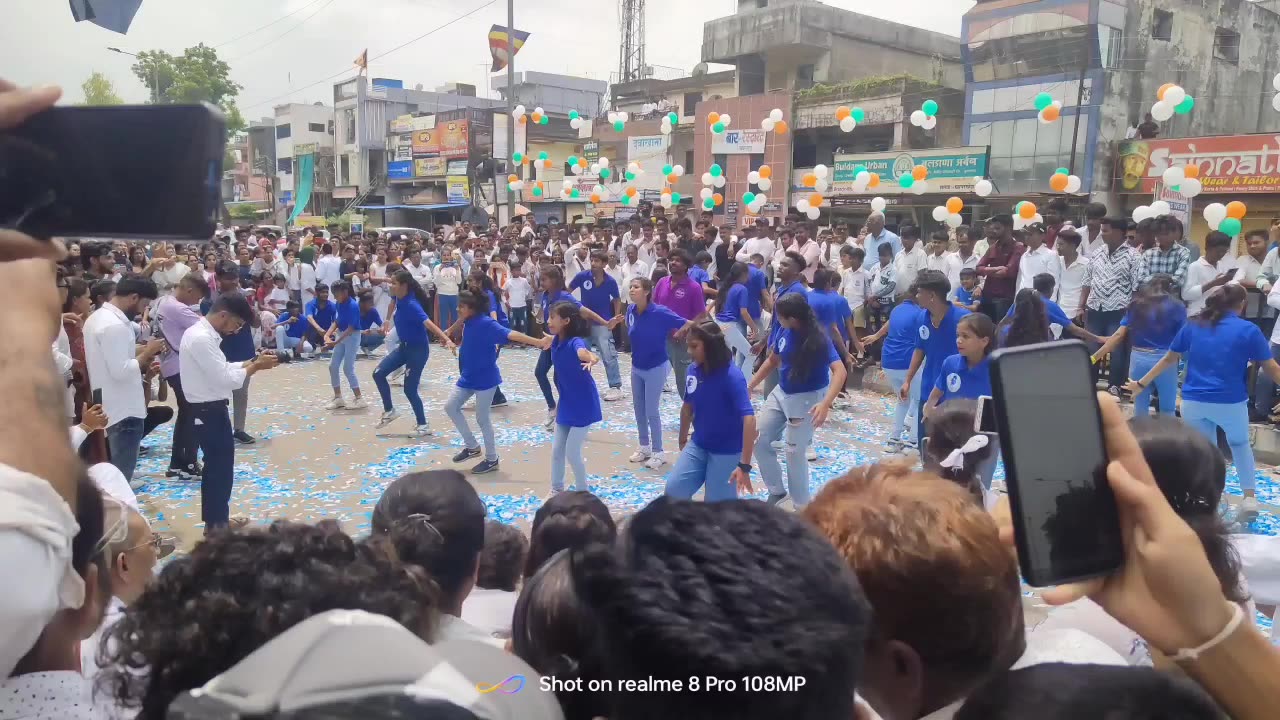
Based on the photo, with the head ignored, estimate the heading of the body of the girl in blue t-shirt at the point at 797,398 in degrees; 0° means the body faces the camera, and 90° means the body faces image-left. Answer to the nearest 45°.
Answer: approximately 45°

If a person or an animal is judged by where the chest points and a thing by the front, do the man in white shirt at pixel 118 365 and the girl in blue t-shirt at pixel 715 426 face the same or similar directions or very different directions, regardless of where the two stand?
very different directions

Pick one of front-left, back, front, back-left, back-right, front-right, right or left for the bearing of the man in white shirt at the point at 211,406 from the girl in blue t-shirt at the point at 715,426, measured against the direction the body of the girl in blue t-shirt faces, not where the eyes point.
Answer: front-right

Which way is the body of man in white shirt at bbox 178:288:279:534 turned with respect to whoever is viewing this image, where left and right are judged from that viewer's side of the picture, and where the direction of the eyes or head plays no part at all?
facing to the right of the viewer

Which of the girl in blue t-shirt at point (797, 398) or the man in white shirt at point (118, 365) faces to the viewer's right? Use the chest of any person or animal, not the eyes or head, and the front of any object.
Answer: the man in white shirt

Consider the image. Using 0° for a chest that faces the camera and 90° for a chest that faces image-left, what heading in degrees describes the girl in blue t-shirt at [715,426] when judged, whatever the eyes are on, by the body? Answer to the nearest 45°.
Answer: approximately 45°

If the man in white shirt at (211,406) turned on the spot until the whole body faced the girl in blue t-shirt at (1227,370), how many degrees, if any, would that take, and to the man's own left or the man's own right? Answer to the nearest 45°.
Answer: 0° — they already face them

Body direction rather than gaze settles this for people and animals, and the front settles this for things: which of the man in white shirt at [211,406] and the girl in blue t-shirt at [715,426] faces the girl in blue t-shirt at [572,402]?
the man in white shirt

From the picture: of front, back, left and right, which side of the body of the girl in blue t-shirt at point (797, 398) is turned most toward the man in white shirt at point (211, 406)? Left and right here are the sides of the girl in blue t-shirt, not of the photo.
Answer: front

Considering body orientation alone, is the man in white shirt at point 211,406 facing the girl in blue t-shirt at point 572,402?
yes

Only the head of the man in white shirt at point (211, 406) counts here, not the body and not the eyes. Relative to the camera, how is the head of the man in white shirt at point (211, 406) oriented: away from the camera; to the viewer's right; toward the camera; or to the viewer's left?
to the viewer's right

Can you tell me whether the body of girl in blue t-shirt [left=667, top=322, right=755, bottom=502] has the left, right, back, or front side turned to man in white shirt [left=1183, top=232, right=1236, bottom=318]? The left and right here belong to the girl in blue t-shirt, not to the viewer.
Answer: back

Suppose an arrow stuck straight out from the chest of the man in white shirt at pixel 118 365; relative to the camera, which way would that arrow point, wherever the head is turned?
to the viewer's right

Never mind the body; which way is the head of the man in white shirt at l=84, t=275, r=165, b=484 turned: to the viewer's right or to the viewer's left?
to the viewer's right

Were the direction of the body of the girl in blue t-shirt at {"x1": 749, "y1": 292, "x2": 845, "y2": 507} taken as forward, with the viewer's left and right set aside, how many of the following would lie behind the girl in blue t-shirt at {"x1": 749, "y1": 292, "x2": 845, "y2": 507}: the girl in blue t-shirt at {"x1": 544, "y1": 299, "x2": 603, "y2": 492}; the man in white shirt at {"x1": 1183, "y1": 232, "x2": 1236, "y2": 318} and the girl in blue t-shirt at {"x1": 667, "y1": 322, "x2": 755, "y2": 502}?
1

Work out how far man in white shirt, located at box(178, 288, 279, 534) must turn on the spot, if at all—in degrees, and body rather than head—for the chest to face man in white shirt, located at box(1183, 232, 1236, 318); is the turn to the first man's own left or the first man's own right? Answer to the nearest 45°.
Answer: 0° — they already face them

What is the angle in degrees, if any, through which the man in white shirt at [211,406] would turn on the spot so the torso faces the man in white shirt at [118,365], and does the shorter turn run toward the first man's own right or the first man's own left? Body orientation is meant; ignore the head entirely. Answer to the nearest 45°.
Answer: approximately 135° to the first man's own left

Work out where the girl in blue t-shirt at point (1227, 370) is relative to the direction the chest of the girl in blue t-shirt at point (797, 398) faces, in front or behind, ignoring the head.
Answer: behind

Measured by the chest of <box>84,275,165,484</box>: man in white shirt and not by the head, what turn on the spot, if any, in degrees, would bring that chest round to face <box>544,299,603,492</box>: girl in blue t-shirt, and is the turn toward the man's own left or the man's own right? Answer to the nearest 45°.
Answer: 0° — they already face them

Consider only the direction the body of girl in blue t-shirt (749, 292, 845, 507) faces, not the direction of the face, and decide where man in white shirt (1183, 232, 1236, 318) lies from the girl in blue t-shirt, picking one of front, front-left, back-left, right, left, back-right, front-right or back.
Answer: back

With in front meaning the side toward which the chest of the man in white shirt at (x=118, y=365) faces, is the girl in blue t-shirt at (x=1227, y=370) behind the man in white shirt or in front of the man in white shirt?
in front
